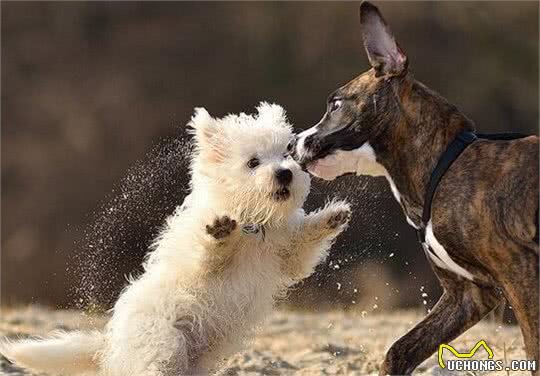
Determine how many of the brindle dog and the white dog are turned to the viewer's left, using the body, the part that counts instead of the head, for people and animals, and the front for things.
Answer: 1

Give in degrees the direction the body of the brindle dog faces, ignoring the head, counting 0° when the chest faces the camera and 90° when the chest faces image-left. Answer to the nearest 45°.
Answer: approximately 90°
